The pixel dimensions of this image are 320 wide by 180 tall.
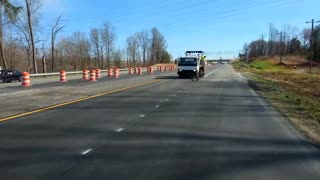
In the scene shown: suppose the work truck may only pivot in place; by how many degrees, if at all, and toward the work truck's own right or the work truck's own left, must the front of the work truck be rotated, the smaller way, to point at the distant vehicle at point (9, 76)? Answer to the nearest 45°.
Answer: approximately 90° to the work truck's own right

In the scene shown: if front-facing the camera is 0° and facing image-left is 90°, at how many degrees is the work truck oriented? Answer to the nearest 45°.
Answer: approximately 0°
